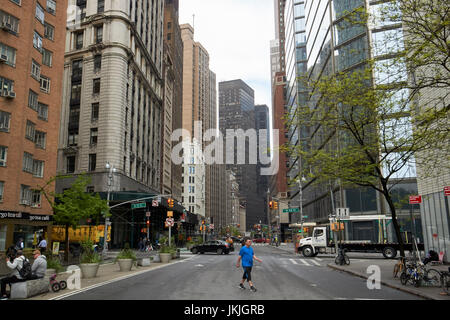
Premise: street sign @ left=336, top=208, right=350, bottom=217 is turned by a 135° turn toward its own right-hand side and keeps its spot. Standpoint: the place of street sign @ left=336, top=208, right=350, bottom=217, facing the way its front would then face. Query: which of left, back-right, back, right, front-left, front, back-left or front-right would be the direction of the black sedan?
front

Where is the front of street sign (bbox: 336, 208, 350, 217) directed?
toward the camera

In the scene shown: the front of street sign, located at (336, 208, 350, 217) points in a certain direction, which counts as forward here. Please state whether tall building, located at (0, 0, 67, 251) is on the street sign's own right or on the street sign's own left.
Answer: on the street sign's own right

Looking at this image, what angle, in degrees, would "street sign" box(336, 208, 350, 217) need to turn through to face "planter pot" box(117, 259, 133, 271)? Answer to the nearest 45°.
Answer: approximately 45° to its right
